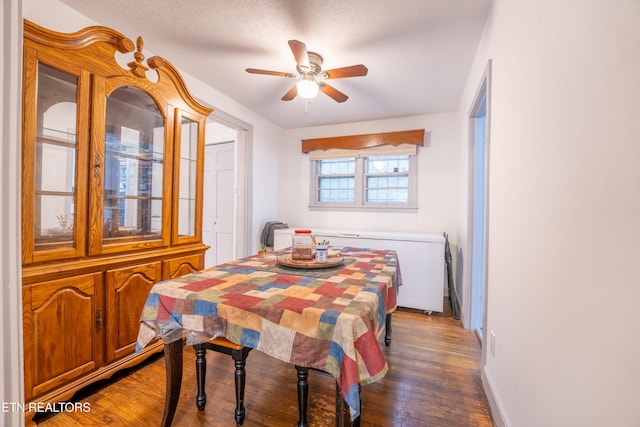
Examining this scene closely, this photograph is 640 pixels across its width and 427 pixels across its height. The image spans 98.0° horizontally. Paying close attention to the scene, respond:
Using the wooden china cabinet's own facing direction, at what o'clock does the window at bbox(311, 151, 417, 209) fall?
The window is roughly at 10 o'clock from the wooden china cabinet.

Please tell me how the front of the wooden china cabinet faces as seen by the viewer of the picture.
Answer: facing the viewer and to the right of the viewer

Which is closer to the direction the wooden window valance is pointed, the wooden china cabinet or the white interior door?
the wooden china cabinet

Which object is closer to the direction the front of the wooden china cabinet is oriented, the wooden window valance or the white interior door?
the wooden window valance

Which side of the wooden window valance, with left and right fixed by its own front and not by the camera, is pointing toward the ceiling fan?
front

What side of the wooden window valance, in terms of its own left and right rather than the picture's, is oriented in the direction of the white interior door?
right

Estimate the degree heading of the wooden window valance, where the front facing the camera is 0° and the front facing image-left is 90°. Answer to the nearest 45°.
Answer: approximately 0°

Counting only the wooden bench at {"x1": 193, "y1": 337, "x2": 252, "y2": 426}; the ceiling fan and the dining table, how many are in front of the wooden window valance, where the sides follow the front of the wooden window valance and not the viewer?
3

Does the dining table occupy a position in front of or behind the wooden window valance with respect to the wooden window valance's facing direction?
in front

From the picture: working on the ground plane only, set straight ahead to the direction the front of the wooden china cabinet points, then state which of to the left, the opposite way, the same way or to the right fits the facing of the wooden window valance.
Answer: to the right

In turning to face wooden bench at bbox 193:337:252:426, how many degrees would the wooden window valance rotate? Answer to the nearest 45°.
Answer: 0° — it already faces it

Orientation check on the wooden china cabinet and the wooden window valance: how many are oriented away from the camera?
0

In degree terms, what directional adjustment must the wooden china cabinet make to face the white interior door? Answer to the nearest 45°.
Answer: approximately 90° to its left

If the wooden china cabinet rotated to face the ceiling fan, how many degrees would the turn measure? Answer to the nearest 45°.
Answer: approximately 45° to its left
